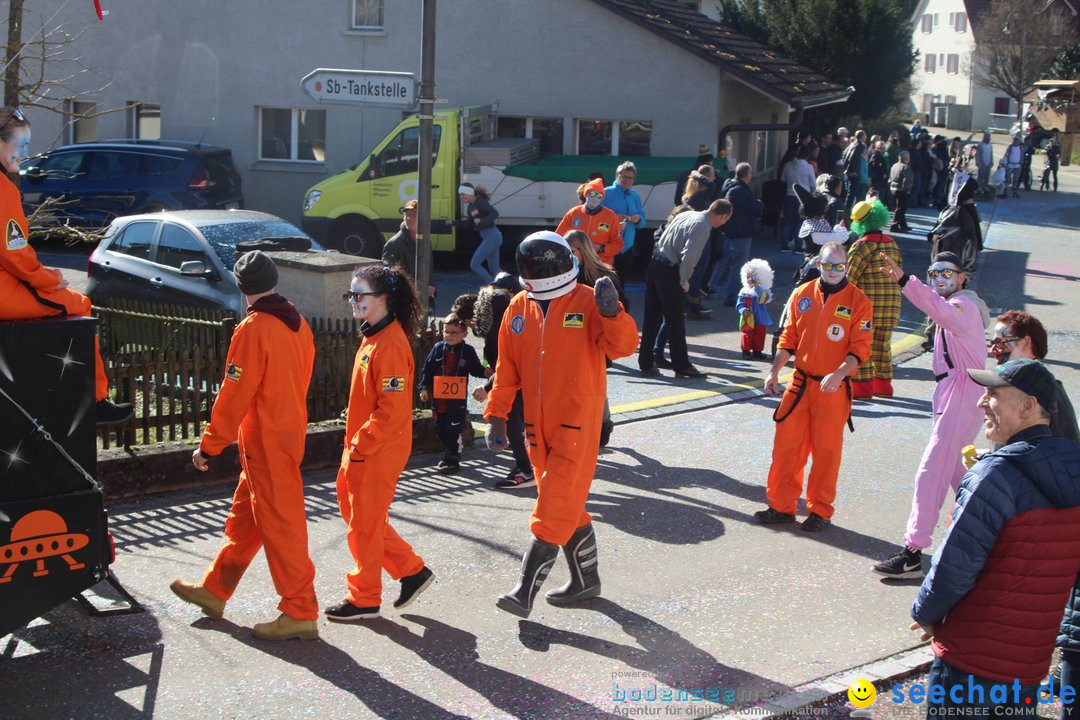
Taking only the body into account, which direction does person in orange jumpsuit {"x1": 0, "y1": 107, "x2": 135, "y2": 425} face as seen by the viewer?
to the viewer's right

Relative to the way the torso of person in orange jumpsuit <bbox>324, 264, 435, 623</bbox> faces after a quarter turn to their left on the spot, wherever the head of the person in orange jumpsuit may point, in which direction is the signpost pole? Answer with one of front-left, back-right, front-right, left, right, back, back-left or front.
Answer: back

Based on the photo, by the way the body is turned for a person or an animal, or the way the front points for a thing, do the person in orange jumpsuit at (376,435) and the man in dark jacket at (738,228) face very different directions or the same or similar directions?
very different directions

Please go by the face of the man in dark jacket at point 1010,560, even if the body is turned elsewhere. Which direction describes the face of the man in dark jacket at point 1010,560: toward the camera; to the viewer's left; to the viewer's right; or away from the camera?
to the viewer's left

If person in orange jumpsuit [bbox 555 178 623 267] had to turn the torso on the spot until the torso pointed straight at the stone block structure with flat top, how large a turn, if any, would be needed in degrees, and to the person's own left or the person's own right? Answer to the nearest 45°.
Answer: approximately 45° to the person's own right

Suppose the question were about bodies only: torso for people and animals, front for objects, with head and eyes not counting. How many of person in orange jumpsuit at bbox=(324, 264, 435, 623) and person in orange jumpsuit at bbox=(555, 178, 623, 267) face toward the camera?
1

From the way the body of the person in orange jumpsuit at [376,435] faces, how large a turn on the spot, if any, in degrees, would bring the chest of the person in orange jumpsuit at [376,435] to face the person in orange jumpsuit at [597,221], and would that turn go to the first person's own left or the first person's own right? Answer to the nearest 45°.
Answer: approximately 90° to the first person's own right

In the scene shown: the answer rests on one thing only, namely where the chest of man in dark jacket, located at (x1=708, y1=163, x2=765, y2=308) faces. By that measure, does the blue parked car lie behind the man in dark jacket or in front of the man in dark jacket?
behind

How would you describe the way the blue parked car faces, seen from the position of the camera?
facing away from the viewer and to the left of the viewer

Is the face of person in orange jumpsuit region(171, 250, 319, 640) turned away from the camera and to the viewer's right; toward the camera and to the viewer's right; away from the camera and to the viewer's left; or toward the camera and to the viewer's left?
away from the camera and to the viewer's left

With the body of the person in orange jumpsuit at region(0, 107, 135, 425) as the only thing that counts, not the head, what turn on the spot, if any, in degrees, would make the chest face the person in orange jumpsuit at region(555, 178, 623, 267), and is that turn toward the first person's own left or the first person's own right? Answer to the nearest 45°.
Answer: approximately 45° to the first person's own left
